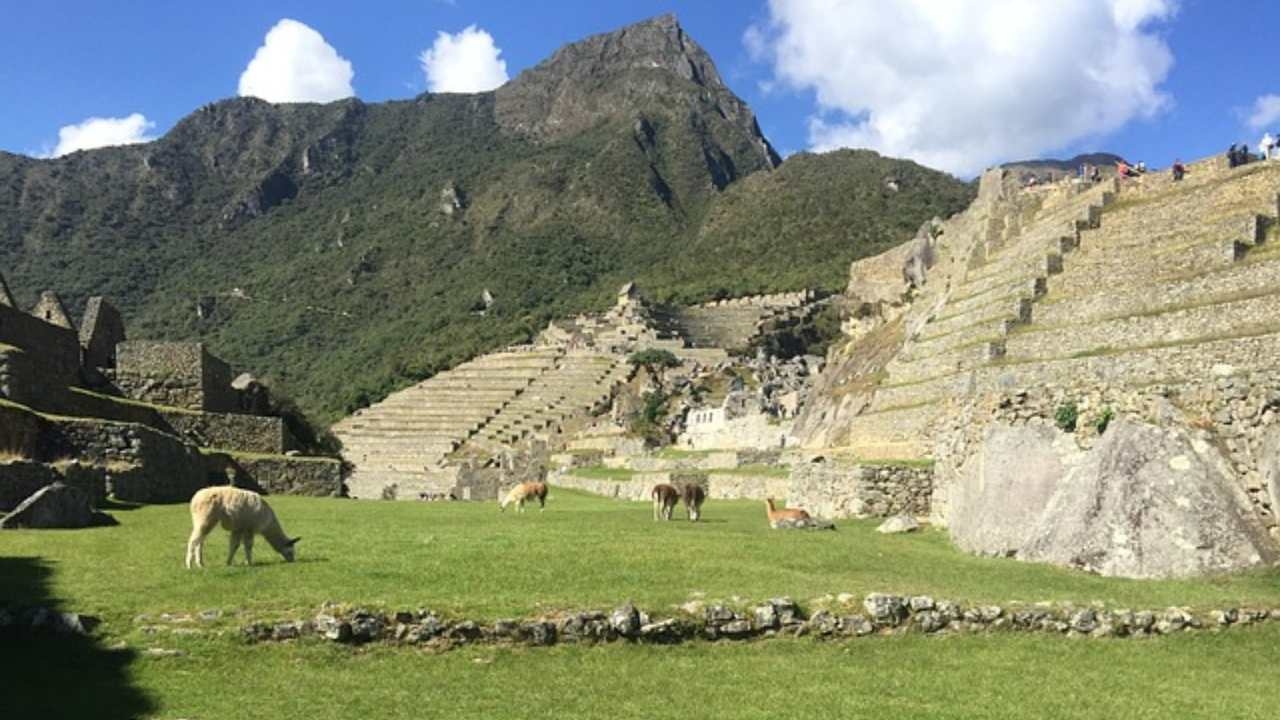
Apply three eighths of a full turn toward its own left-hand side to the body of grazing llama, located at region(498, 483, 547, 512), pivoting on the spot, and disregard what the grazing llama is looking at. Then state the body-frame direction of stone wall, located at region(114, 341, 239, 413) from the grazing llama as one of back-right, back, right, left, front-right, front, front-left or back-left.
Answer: back

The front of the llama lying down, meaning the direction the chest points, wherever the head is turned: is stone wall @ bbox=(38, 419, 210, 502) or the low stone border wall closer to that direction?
the stone wall

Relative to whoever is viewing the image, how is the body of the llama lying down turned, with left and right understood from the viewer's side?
facing to the left of the viewer

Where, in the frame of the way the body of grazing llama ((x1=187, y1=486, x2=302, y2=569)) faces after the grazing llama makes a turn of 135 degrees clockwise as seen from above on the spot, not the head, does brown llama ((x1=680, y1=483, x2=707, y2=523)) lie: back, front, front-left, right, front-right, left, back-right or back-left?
back

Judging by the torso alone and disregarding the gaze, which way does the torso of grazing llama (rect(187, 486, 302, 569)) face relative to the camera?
to the viewer's right

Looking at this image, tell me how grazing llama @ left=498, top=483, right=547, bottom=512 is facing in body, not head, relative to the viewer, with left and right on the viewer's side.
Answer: facing to the left of the viewer

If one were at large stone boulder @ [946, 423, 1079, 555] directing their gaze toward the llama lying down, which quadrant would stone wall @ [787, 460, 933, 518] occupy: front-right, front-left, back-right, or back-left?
front-right
